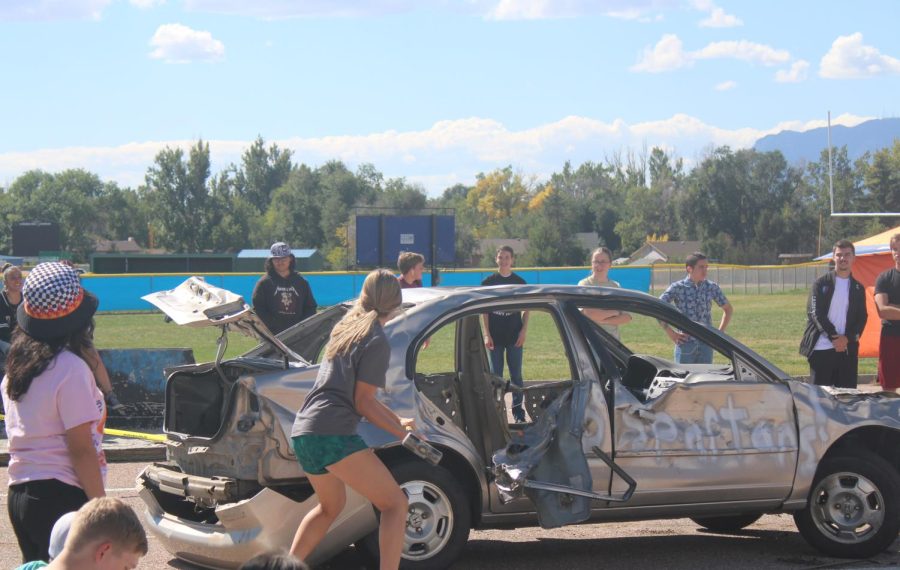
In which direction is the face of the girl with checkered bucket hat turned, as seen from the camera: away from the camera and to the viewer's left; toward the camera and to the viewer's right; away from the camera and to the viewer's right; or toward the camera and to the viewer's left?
away from the camera and to the viewer's right

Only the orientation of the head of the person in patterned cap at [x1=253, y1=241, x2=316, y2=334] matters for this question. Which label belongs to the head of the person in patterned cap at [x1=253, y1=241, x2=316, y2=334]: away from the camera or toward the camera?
toward the camera

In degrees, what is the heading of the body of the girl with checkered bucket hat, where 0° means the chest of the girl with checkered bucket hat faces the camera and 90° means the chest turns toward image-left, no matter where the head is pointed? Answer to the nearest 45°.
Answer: approximately 225°

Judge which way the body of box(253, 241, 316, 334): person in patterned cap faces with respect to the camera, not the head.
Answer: toward the camera

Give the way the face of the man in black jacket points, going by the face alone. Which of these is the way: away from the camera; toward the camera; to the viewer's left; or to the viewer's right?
toward the camera

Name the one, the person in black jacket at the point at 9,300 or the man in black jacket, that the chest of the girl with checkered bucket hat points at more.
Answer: the man in black jacket

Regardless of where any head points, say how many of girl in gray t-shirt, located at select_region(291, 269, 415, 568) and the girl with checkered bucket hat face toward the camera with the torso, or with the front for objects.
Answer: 0

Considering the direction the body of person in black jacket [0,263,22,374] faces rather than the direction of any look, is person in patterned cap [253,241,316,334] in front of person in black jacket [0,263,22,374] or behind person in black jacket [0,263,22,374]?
in front

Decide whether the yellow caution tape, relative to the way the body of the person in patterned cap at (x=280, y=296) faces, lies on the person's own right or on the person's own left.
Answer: on the person's own right

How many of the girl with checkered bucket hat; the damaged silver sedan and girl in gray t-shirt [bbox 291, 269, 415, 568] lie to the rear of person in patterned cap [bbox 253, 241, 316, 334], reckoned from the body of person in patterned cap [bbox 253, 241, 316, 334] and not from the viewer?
0

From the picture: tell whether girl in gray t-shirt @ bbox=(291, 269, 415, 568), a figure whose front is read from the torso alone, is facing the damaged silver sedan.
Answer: yes

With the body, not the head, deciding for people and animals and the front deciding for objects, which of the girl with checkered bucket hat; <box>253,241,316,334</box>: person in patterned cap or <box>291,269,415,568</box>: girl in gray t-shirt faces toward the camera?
the person in patterned cap

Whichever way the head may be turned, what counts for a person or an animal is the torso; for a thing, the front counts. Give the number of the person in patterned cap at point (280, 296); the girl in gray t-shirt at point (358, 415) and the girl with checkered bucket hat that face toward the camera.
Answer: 1

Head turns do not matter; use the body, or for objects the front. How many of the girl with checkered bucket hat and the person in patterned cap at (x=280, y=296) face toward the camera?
1

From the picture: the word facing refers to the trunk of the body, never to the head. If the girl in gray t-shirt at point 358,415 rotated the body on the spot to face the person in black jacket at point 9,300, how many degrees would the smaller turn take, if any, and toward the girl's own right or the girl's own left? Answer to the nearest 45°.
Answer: approximately 90° to the girl's own left

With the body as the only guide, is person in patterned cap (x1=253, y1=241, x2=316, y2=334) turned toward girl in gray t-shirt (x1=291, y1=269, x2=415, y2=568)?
yes

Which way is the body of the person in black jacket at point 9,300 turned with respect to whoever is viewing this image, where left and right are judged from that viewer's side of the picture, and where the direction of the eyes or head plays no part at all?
facing the viewer and to the right of the viewer

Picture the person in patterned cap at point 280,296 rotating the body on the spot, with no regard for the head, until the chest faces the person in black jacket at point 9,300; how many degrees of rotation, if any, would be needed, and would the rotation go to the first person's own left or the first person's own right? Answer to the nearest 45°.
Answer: approximately 135° to the first person's own right

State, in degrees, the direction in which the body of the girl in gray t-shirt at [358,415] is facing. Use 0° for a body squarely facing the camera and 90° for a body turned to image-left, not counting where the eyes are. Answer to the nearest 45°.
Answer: approximately 225°
